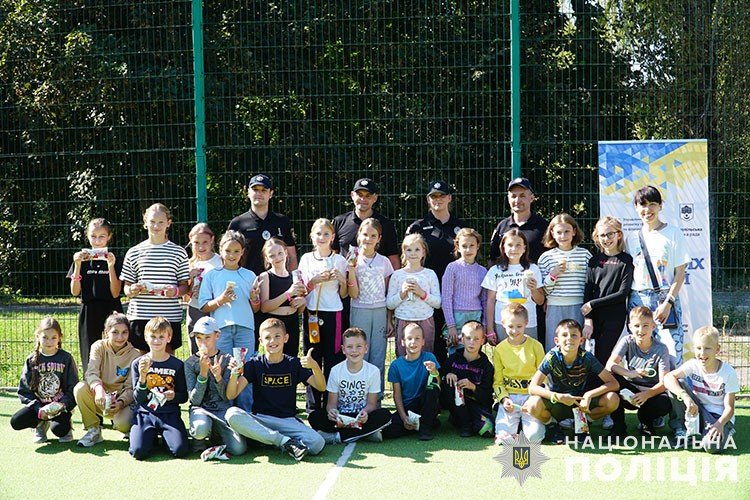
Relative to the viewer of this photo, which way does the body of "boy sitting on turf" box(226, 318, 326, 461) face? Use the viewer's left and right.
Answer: facing the viewer

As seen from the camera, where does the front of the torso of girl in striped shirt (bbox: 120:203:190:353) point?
toward the camera

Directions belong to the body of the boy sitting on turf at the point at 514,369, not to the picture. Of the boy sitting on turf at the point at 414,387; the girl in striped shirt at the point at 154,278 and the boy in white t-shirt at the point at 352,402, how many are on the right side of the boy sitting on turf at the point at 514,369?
3

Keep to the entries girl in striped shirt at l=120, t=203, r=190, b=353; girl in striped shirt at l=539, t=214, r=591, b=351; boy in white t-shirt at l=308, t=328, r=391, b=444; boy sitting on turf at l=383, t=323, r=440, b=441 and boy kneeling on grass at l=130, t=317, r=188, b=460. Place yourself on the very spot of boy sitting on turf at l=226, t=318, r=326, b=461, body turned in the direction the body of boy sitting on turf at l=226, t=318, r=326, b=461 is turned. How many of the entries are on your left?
3

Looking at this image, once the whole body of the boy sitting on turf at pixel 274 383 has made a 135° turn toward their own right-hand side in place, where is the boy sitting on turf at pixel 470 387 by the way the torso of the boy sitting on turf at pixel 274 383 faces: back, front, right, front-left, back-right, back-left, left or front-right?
back-right

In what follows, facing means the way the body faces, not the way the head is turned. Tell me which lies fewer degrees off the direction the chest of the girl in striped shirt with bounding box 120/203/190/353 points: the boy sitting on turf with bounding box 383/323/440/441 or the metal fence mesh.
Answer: the boy sitting on turf

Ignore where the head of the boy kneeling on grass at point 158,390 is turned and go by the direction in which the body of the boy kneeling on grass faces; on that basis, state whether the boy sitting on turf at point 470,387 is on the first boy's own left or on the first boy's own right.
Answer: on the first boy's own left

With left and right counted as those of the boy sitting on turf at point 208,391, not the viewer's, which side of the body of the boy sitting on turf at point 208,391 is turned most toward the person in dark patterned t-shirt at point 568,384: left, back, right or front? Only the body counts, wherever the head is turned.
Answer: left

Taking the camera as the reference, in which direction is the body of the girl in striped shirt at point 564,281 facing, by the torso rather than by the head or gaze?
toward the camera
